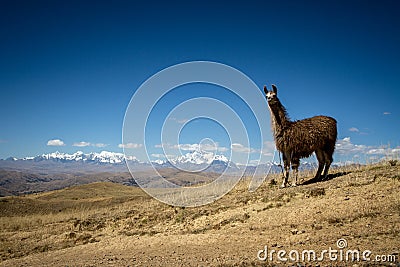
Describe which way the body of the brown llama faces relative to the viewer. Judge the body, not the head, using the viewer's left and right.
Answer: facing the viewer and to the left of the viewer
